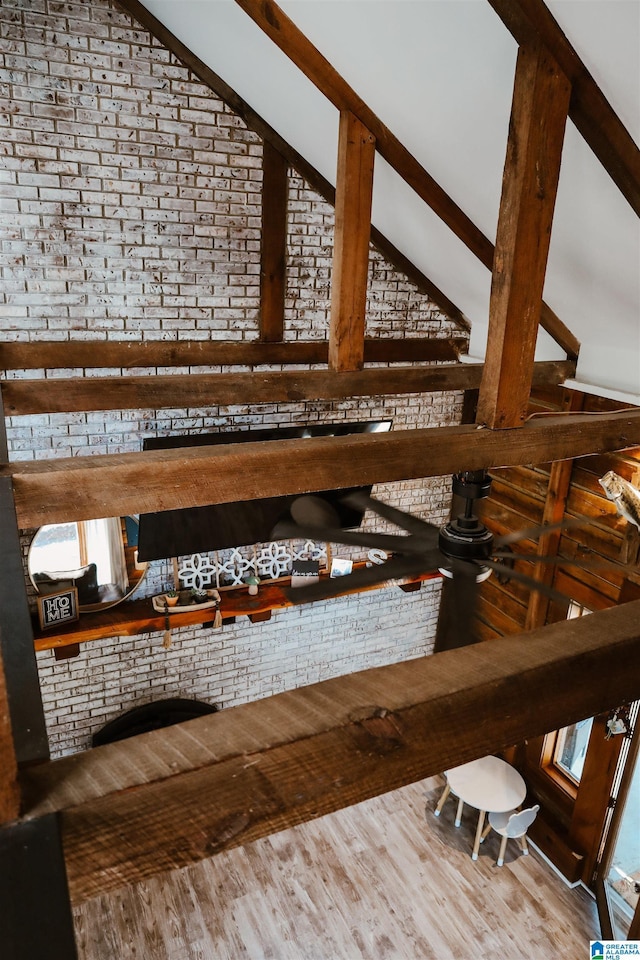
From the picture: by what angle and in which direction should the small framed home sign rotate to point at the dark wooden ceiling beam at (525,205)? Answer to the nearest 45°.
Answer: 0° — it already faces it

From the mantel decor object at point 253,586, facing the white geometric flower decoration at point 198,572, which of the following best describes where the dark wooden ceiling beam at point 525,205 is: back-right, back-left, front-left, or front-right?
back-left

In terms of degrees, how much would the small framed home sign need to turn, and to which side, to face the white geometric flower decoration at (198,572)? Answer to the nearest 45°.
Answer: approximately 45° to its left

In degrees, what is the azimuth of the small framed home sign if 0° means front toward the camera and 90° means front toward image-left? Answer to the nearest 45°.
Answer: approximately 315°

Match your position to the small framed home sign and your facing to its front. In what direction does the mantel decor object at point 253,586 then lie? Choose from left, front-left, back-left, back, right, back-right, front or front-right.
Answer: front-left
